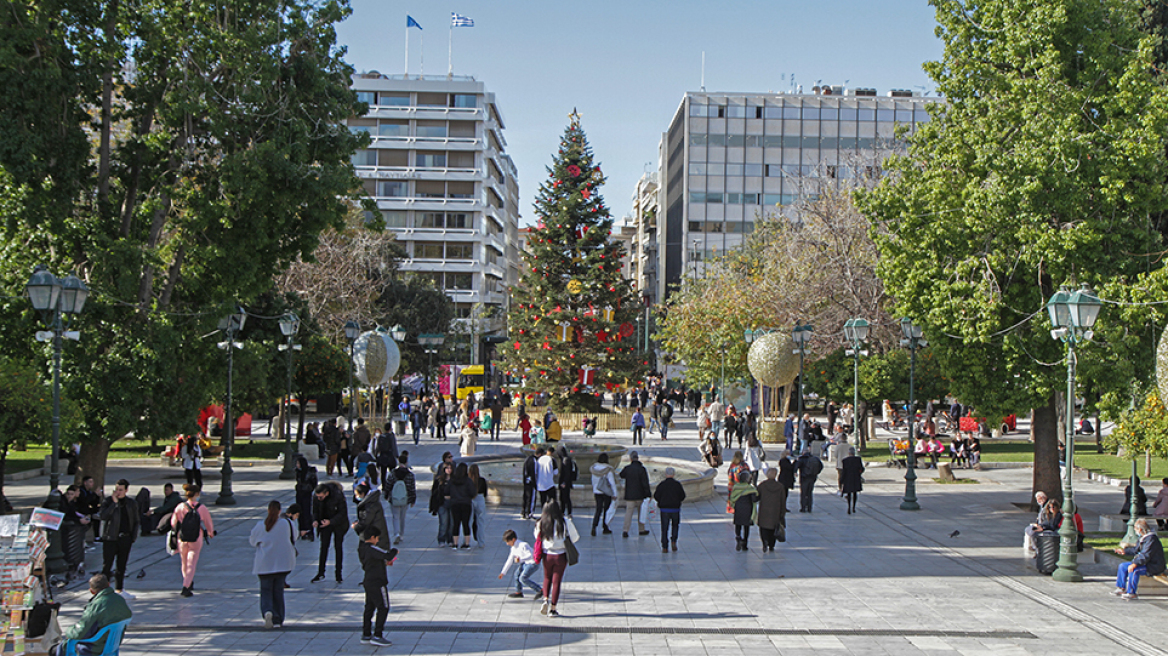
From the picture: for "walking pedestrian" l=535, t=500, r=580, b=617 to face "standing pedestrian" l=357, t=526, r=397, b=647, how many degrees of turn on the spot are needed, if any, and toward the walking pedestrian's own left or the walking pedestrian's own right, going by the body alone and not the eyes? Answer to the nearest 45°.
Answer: approximately 135° to the walking pedestrian's own left

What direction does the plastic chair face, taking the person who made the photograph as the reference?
facing to the left of the viewer

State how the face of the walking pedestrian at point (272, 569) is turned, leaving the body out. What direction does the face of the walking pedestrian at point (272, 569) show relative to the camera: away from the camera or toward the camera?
away from the camera

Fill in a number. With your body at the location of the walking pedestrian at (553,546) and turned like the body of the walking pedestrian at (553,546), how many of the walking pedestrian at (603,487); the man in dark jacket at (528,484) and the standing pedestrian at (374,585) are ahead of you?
2

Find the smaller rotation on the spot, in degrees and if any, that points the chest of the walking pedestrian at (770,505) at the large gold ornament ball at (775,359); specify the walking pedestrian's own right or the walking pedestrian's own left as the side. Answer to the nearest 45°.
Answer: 0° — they already face it

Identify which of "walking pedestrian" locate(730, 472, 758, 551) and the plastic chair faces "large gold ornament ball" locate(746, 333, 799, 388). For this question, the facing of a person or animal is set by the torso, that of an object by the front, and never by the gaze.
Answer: the walking pedestrian

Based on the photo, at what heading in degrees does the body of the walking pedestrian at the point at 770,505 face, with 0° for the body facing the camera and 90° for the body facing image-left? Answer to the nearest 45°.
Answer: approximately 180°

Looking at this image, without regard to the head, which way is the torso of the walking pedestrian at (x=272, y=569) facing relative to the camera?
away from the camera
